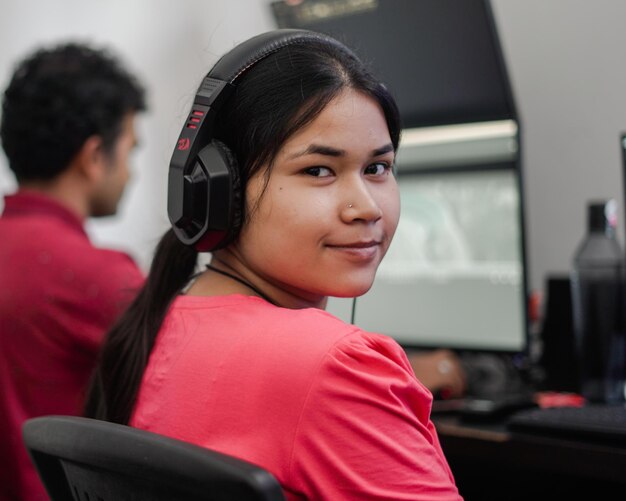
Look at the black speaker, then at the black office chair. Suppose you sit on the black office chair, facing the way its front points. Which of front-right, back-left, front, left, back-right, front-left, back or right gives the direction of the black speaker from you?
front

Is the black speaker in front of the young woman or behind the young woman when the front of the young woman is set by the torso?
in front

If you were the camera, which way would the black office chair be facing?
facing away from the viewer and to the right of the viewer

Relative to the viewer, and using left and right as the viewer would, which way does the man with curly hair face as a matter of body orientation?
facing away from the viewer and to the right of the viewer

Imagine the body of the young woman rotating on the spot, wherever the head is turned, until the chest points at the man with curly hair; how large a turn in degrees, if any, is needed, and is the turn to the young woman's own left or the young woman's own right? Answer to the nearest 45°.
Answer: approximately 90° to the young woman's own left

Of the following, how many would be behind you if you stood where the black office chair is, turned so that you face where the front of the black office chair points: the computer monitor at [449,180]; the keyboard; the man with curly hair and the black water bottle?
0

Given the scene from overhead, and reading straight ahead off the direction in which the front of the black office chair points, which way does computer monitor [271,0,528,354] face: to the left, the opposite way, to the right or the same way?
the opposite way

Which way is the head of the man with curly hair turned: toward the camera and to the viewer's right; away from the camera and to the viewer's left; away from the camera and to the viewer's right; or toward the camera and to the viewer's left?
away from the camera and to the viewer's right

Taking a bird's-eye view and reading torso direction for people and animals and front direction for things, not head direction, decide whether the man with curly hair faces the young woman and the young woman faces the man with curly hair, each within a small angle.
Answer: no

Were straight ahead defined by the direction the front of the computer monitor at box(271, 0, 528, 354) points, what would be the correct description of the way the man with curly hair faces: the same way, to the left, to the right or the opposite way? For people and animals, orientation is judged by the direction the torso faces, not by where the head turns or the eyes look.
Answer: the opposite way

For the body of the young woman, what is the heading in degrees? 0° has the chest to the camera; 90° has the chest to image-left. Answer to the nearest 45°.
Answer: approximately 225°

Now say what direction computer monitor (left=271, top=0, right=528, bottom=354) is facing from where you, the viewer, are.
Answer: facing the viewer and to the left of the viewer

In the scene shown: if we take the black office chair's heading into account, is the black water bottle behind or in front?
in front

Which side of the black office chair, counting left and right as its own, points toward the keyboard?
front

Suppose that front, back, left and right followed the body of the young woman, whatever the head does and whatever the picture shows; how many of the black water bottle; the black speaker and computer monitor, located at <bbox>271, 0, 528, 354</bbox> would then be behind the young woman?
0

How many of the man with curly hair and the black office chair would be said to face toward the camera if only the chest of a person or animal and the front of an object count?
0

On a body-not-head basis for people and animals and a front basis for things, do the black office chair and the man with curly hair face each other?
no

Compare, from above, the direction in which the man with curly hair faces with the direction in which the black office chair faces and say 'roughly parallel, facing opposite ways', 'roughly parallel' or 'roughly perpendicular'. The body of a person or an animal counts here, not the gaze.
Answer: roughly parallel

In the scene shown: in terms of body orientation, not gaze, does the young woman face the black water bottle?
yes

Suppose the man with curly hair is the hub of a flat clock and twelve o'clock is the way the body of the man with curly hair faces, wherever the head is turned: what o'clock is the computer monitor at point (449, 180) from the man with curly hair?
The computer monitor is roughly at 2 o'clock from the man with curly hair.
